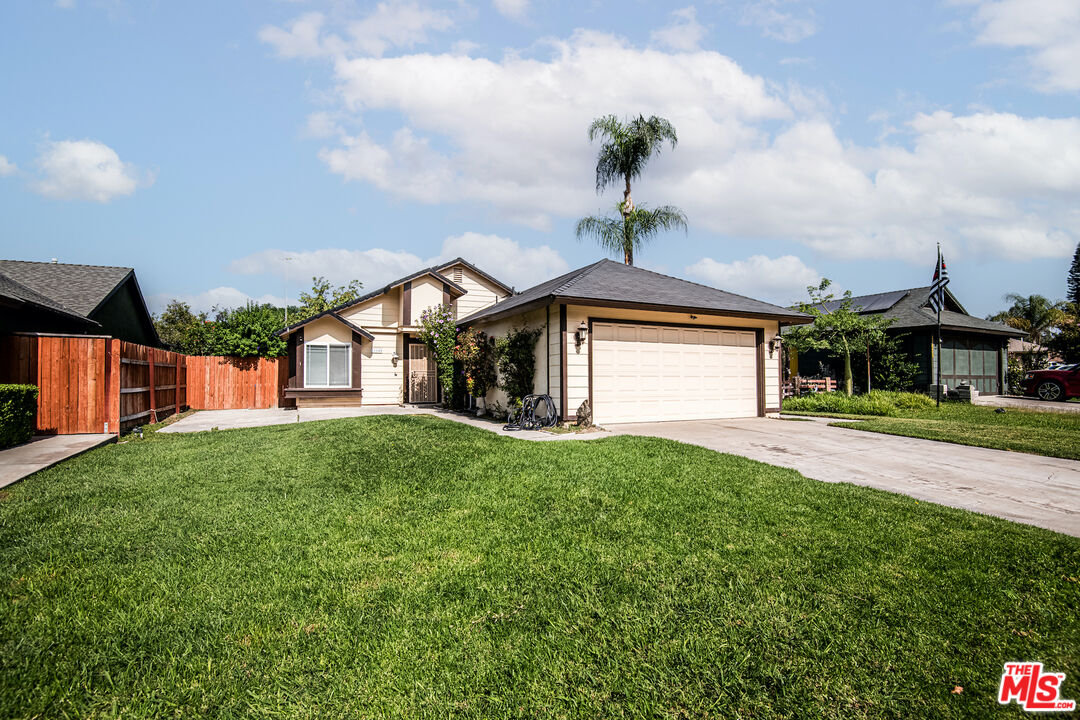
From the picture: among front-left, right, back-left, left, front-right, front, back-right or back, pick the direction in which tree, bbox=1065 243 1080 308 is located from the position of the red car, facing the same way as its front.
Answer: right

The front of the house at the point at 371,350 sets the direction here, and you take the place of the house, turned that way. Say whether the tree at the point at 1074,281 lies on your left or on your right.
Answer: on your left

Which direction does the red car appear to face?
to the viewer's left

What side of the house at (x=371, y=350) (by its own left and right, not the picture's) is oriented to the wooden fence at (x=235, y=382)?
right

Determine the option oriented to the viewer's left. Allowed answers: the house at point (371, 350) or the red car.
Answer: the red car

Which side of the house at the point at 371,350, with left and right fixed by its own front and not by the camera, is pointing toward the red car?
left

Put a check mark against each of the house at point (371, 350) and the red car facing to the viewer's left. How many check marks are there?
1

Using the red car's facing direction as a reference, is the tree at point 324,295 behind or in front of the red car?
in front

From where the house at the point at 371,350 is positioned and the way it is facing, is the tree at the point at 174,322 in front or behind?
behind

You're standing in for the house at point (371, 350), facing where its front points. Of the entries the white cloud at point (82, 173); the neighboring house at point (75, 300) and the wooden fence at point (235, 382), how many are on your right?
3

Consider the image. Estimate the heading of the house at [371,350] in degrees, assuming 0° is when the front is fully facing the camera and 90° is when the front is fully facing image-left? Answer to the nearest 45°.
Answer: approximately 0°

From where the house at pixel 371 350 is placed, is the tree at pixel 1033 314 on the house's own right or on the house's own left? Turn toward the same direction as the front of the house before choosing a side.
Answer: on the house's own left

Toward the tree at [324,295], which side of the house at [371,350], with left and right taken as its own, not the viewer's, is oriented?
back
